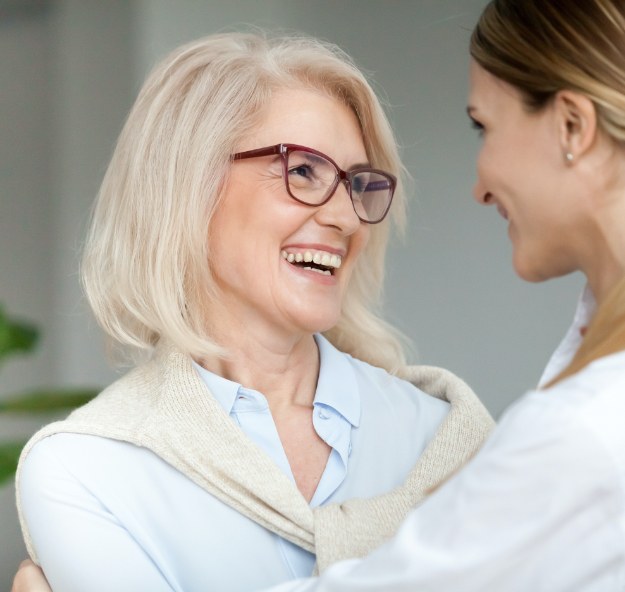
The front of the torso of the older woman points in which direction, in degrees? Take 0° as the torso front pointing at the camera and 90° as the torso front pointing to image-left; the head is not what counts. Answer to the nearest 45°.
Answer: approximately 315°

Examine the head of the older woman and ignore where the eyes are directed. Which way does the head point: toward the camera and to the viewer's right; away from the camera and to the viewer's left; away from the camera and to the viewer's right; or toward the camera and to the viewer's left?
toward the camera and to the viewer's right
